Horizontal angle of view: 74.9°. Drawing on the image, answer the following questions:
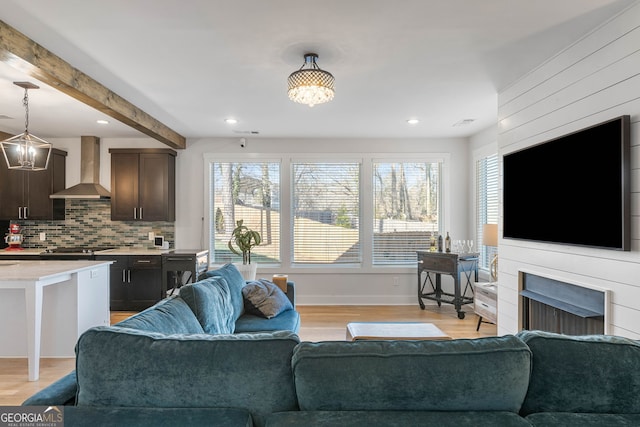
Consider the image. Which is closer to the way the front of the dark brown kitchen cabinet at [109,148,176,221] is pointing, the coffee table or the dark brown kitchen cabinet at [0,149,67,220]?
the coffee table

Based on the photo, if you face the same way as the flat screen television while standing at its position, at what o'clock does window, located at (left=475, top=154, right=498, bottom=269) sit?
The window is roughly at 4 o'clock from the flat screen television.

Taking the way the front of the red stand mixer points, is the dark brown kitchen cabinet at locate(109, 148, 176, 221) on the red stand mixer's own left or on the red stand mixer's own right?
on the red stand mixer's own left

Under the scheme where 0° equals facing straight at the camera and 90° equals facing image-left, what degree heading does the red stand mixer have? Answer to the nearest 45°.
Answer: approximately 0°

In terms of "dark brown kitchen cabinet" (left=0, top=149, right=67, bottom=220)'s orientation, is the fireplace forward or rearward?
forward

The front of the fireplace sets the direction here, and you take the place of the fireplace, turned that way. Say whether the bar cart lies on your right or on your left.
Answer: on your right

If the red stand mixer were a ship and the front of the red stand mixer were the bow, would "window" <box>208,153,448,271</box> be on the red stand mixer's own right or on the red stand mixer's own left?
on the red stand mixer's own left

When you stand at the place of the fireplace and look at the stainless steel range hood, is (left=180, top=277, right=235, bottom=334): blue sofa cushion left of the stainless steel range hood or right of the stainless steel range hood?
left

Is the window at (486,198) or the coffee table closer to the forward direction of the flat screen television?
the coffee table

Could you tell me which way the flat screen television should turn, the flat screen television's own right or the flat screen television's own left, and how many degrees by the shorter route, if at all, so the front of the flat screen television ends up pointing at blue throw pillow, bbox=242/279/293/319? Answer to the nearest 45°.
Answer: approximately 45° to the flat screen television's own right

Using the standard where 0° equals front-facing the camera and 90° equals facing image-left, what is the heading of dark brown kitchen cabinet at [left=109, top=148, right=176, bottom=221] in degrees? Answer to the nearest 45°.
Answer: approximately 0°

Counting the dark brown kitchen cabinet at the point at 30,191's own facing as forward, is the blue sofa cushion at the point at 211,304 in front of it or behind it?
in front

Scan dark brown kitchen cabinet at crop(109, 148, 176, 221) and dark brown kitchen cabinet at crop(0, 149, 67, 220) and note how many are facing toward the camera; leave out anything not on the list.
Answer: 2
